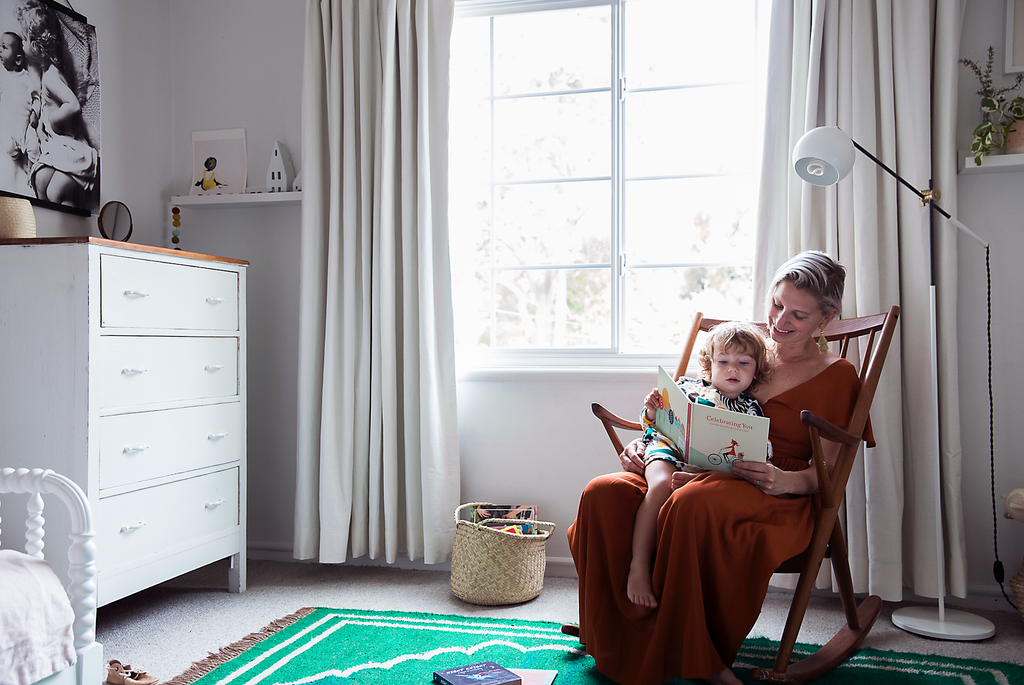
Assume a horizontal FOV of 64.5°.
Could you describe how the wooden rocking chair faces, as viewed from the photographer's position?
facing the viewer and to the left of the viewer

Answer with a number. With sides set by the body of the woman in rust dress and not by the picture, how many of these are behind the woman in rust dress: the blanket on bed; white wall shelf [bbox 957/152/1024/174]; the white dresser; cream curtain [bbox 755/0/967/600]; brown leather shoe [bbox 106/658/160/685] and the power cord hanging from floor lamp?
3

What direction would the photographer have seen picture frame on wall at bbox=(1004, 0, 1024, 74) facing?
facing the viewer

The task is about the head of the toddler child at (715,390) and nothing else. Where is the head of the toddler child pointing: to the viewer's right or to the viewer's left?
to the viewer's left

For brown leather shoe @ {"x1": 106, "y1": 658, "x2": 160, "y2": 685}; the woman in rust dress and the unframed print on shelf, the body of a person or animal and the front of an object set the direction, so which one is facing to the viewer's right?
the brown leather shoe

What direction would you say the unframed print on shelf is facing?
toward the camera

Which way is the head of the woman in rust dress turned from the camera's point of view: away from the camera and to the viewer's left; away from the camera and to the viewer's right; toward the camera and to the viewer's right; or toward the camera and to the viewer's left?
toward the camera and to the viewer's left
